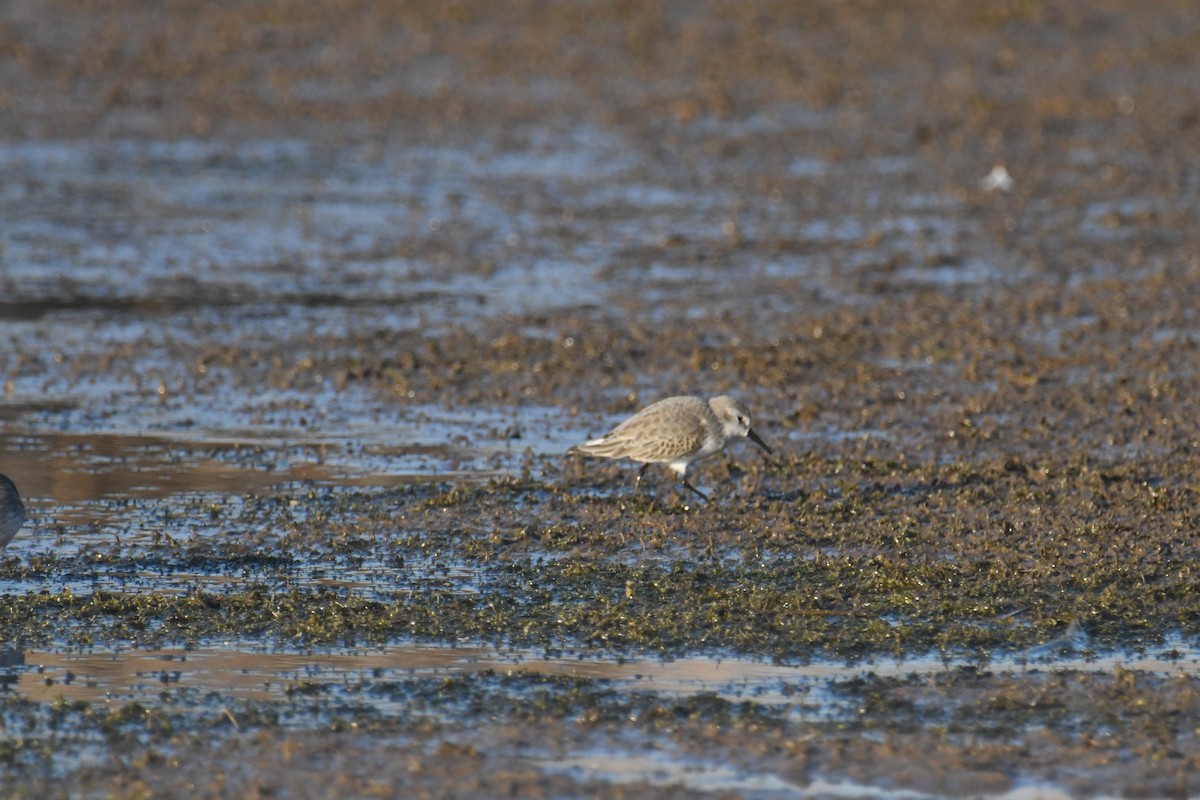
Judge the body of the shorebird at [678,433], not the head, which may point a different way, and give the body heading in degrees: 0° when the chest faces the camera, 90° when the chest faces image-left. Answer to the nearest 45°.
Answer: approximately 270°

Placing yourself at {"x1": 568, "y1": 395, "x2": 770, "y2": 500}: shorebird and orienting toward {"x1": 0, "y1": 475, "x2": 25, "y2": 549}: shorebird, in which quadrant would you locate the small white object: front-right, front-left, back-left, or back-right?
back-right

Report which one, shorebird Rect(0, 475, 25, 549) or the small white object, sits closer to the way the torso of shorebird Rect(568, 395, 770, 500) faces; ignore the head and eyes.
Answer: the small white object

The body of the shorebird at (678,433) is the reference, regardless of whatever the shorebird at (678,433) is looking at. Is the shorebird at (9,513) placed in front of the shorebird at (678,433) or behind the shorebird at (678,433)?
behind
